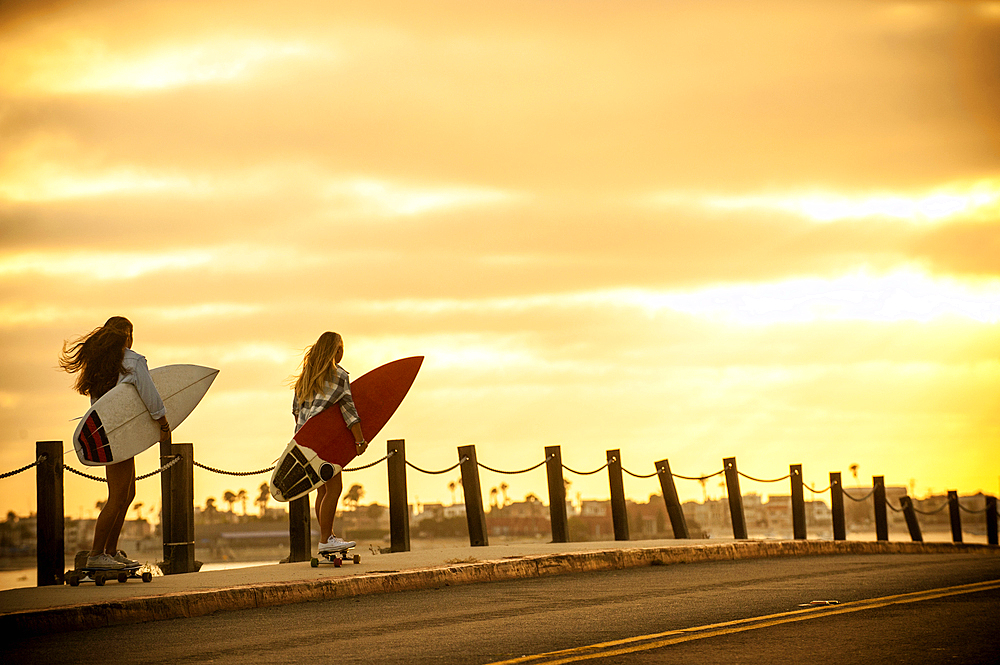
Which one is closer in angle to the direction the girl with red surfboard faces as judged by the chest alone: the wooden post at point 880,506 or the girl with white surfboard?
the wooden post

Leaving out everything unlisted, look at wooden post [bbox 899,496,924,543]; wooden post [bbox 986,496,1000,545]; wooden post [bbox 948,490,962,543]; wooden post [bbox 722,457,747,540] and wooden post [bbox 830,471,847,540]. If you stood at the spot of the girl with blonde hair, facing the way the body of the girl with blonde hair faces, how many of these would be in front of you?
5

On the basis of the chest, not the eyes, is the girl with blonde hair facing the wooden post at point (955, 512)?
yes

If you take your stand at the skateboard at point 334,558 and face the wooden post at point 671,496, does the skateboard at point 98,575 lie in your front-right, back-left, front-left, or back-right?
back-left

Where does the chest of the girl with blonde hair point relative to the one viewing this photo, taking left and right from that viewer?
facing away from the viewer and to the right of the viewer

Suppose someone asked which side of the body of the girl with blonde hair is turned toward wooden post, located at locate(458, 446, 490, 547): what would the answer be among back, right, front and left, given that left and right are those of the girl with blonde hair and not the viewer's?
front

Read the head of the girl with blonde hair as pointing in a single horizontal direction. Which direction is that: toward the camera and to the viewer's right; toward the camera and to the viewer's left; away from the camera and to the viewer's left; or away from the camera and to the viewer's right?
away from the camera and to the viewer's right

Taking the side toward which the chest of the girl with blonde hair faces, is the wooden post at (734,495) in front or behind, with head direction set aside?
in front

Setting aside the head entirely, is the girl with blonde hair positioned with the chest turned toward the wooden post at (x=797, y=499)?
yes

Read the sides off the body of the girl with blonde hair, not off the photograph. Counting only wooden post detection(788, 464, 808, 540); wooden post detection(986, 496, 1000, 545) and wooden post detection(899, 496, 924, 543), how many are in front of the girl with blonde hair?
3

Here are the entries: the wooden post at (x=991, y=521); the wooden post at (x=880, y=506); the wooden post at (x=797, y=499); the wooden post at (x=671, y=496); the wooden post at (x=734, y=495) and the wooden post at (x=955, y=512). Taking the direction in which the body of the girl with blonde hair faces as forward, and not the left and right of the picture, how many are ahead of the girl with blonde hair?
6

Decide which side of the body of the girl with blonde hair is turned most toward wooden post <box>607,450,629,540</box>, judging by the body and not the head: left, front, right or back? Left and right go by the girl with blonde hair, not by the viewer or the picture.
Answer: front

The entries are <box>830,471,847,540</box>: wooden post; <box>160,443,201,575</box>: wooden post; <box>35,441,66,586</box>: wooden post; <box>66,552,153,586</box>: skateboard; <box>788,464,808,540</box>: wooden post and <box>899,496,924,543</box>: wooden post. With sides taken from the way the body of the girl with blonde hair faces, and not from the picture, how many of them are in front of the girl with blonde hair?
3

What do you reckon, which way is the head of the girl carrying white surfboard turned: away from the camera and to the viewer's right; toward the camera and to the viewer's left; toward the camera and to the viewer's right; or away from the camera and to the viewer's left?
away from the camera and to the viewer's right
